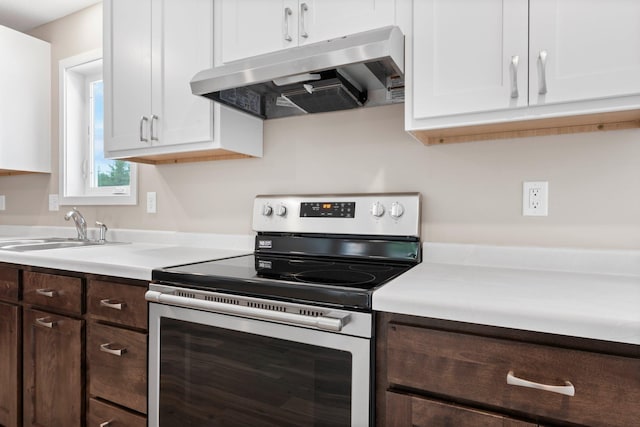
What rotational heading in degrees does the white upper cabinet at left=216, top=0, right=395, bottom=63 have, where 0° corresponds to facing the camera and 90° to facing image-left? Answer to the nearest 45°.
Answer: approximately 45°

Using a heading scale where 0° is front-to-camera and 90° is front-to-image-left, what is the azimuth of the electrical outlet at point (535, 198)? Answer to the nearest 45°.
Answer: approximately 0°

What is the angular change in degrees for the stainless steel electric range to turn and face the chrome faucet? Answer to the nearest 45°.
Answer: approximately 90° to its right

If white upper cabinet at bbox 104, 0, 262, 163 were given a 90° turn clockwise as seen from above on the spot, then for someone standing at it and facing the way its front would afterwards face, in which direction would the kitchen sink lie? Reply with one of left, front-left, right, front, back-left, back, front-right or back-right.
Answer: front

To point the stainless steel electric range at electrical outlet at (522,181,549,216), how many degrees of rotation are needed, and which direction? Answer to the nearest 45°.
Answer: approximately 135° to its left

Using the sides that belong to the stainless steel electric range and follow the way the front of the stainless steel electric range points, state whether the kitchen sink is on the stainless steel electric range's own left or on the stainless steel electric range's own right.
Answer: on the stainless steel electric range's own right

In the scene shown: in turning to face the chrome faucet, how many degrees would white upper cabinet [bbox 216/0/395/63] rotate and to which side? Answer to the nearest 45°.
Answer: approximately 90° to its right

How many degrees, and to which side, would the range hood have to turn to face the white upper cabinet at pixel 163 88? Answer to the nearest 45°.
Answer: approximately 90° to its right

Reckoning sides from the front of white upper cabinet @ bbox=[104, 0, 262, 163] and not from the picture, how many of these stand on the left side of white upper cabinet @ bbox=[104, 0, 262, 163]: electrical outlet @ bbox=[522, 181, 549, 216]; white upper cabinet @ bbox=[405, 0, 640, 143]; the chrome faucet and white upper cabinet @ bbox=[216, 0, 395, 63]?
3

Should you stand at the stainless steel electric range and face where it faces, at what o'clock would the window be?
The window is roughly at 3 o'clock from the stainless steel electric range.
